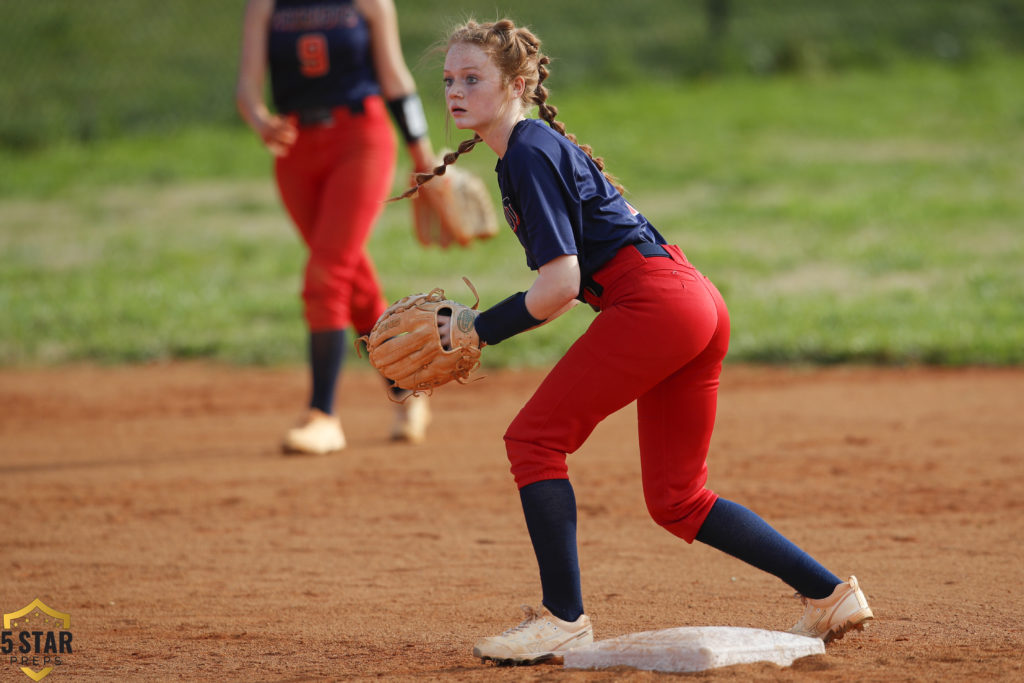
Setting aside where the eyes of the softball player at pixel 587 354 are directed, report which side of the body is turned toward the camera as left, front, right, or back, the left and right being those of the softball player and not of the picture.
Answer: left

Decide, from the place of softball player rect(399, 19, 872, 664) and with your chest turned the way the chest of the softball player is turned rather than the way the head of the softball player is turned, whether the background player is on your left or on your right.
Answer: on your right

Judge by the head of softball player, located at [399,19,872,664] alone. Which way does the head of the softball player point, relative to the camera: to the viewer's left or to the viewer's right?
to the viewer's left
